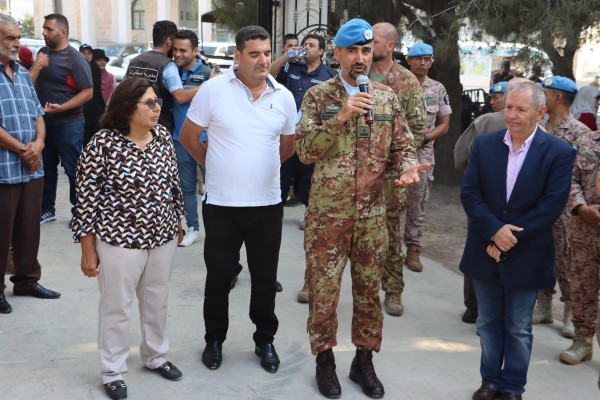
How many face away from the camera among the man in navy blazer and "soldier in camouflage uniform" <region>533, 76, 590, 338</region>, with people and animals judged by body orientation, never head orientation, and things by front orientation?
0

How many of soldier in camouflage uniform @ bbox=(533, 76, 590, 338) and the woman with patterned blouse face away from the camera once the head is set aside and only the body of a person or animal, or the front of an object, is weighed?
0

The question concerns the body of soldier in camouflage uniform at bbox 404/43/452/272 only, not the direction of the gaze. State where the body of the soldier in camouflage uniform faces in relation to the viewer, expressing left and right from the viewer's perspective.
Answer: facing the viewer and to the left of the viewer

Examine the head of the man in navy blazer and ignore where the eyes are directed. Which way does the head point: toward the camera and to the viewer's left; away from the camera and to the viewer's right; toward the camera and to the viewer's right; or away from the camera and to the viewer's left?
toward the camera and to the viewer's left

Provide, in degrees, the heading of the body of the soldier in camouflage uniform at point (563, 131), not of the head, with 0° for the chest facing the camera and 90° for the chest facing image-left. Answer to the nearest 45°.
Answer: approximately 45°

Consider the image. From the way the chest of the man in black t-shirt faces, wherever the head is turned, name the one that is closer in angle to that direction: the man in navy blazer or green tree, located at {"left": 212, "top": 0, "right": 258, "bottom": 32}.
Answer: the man in navy blazer

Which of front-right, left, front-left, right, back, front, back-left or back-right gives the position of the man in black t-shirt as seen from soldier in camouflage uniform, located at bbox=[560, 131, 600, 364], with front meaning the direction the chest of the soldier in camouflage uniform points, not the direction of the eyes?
front-right

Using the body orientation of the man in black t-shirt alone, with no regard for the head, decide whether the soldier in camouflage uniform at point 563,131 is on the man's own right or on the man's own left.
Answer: on the man's own left

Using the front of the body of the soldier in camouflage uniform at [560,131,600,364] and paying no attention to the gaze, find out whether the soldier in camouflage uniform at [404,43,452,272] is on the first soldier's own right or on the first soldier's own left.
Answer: on the first soldier's own right

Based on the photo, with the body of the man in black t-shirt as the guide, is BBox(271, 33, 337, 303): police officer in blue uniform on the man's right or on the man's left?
on the man's left

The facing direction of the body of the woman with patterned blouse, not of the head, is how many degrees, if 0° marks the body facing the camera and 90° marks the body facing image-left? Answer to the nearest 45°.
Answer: approximately 315°

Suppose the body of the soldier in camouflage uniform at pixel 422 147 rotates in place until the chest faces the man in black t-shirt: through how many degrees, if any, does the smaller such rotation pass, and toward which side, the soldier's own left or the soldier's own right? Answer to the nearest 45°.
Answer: approximately 45° to the soldier's own right

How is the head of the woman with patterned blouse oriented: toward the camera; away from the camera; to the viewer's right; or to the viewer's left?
to the viewer's right

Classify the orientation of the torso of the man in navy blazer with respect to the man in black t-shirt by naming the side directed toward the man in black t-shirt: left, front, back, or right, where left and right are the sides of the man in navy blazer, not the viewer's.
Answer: right
